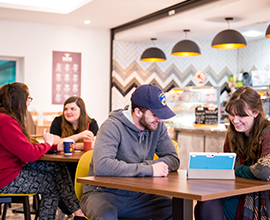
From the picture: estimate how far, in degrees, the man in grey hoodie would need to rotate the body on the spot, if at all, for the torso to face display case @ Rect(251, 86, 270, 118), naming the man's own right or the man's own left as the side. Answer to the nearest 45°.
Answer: approximately 90° to the man's own left

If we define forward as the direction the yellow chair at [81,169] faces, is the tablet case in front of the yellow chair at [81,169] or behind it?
in front

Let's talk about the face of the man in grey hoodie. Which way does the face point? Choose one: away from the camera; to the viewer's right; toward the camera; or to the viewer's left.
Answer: to the viewer's right

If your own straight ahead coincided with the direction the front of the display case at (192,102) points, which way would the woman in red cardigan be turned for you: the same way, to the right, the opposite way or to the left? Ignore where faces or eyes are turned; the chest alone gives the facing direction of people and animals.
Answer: to the left

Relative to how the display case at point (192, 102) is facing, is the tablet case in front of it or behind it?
in front

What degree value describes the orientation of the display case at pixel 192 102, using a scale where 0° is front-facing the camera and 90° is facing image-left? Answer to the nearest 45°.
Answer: approximately 0°

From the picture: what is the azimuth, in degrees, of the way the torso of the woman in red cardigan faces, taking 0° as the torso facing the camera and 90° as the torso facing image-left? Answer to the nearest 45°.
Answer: approximately 270°

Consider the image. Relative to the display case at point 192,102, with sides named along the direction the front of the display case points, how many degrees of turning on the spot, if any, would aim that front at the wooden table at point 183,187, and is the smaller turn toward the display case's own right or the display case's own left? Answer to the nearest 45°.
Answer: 0° — it already faces it

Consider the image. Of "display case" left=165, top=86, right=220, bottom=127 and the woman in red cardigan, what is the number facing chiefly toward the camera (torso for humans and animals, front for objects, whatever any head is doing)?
1

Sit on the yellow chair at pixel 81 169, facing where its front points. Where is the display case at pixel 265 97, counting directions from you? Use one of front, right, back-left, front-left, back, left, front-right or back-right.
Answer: left

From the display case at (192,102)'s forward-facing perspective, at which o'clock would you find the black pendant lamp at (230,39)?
The black pendant lamp is roughly at 11 o'clock from the display case.
